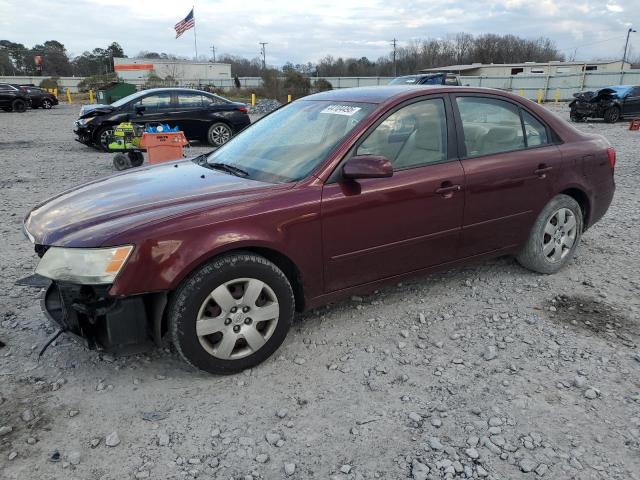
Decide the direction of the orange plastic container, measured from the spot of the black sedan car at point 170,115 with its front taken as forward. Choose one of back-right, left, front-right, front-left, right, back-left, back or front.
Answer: left

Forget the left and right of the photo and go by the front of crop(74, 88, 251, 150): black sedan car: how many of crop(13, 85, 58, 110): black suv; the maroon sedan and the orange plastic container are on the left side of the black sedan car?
2

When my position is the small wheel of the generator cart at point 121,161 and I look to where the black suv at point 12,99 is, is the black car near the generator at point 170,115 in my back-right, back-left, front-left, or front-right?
front-right

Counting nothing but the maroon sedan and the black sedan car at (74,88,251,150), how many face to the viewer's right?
0

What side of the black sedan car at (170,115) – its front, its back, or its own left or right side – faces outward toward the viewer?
left

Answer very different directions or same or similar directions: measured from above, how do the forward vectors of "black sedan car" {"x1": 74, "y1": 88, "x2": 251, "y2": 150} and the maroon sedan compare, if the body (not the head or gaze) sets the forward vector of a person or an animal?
same or similar directions

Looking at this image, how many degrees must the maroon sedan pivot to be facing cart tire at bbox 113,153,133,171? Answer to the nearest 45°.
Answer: approximately 90° to its right

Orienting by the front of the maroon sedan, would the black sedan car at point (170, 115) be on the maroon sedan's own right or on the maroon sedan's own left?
on the maroon sedan's own right

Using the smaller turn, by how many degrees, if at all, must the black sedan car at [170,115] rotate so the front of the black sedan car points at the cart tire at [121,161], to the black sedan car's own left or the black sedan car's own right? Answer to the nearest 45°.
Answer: approximately 90° to the black sedan car's own left

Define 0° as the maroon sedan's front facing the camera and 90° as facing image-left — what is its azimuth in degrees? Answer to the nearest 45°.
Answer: approximately 45°

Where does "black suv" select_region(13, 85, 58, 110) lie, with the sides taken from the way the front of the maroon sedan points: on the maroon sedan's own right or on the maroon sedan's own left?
on the maroon sedan's own right

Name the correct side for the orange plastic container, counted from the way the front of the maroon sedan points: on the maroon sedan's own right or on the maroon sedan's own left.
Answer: on the maroon sedan's own right

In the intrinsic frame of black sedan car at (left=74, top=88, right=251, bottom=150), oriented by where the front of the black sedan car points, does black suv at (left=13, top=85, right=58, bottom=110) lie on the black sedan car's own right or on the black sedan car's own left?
on the black sedan car's own right
